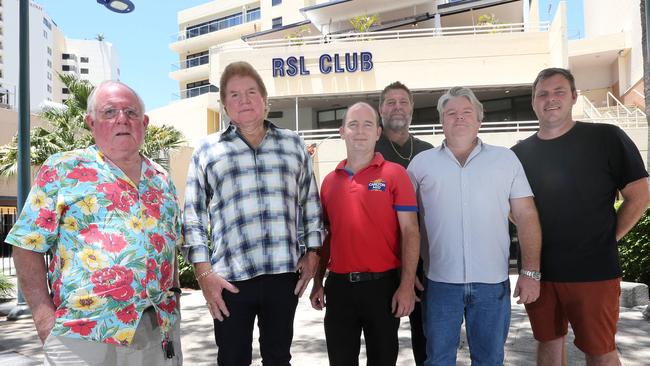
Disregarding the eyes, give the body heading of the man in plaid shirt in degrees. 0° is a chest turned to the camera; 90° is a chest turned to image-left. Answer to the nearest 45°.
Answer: approximately 0°

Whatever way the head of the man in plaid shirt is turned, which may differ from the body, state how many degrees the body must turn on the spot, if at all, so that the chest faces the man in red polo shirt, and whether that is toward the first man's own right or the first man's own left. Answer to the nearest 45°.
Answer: approximately 90° to the first man's own left

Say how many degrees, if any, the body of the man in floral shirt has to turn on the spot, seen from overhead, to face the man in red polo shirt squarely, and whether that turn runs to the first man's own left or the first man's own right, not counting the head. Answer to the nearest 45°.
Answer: approximately 45° to the first man's own left

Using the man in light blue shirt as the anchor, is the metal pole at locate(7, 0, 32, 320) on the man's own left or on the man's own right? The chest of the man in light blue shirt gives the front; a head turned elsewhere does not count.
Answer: on the man's own right

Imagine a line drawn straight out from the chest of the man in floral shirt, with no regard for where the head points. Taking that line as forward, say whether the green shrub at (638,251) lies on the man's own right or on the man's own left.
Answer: on the man's own left

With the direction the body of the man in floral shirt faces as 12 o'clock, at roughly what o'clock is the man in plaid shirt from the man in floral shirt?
The man in plaid shirt is roughly at 10 o'clock from the man in floral shirt.

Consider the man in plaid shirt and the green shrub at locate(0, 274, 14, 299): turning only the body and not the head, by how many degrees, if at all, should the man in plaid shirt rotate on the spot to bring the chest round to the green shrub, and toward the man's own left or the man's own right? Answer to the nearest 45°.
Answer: approximately 135° to the man's own right

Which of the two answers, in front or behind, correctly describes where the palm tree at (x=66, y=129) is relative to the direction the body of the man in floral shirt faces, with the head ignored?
behind

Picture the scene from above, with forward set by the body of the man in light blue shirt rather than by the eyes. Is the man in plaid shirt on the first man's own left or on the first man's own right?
on the first man's own right

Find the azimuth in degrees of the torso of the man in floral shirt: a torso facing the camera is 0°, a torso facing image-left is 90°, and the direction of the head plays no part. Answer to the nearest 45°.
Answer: approximately 315°

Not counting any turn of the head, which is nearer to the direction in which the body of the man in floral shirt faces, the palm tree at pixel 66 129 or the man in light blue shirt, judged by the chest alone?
the man in light blue shirt

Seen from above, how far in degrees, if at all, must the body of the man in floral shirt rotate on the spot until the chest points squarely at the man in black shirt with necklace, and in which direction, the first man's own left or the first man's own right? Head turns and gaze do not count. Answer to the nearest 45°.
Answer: approximately 45° to the first man's own left

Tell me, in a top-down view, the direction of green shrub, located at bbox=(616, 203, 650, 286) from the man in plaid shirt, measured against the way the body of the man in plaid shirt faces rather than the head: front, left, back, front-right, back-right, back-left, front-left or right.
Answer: back-left
